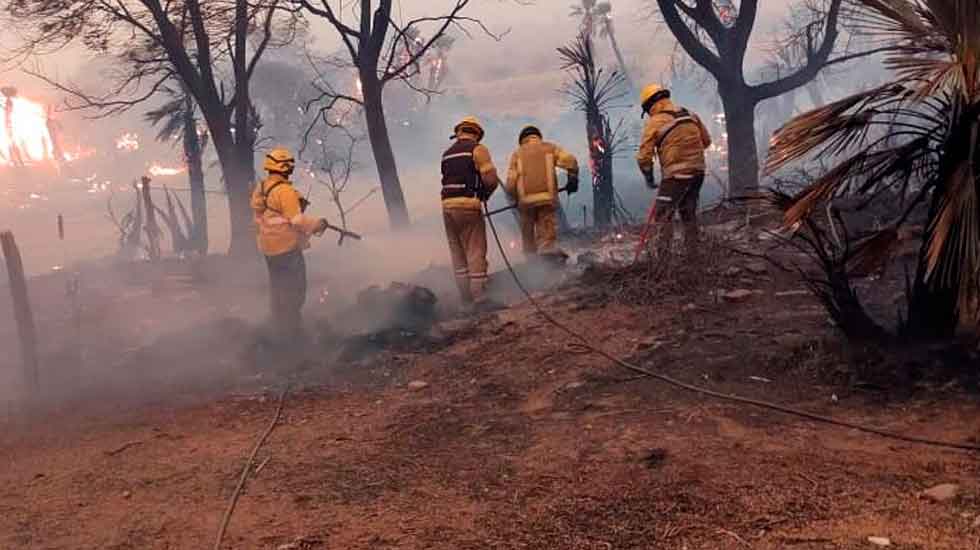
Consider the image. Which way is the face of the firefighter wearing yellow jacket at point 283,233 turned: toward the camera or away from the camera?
away from the camera

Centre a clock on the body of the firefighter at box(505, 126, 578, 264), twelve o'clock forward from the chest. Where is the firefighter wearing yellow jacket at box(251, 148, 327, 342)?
The firefighter wearing yellow jacket is roughly at 8 o'clock from the firefighter.

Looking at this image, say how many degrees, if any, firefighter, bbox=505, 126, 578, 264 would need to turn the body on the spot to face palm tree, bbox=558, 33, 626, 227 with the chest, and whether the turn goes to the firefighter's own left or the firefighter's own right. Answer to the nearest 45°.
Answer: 0° — they already face it

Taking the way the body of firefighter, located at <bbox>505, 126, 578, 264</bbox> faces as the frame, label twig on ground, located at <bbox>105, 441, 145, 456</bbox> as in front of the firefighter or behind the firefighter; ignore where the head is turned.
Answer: behind

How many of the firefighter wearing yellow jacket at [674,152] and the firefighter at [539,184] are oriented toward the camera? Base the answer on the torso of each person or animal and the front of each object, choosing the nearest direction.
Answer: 0

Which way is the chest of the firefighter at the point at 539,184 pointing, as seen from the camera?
away from the camera

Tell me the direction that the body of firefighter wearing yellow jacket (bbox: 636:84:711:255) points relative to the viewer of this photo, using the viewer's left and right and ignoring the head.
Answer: facing away from the viewer and to the left of the viewer

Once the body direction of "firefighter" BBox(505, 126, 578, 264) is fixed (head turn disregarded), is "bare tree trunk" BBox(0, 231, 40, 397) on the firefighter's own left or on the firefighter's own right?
on the firefighter's own left

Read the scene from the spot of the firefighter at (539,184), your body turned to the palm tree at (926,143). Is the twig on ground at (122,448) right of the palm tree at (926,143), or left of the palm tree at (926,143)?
right

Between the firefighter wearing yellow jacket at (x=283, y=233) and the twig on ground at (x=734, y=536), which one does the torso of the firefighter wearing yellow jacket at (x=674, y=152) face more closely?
the firefighter wearing yellow jacket

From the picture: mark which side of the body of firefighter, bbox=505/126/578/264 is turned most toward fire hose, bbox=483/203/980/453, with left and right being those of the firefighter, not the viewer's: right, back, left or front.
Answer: back

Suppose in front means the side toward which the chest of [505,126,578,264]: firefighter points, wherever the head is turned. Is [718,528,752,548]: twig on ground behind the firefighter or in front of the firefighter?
behind
